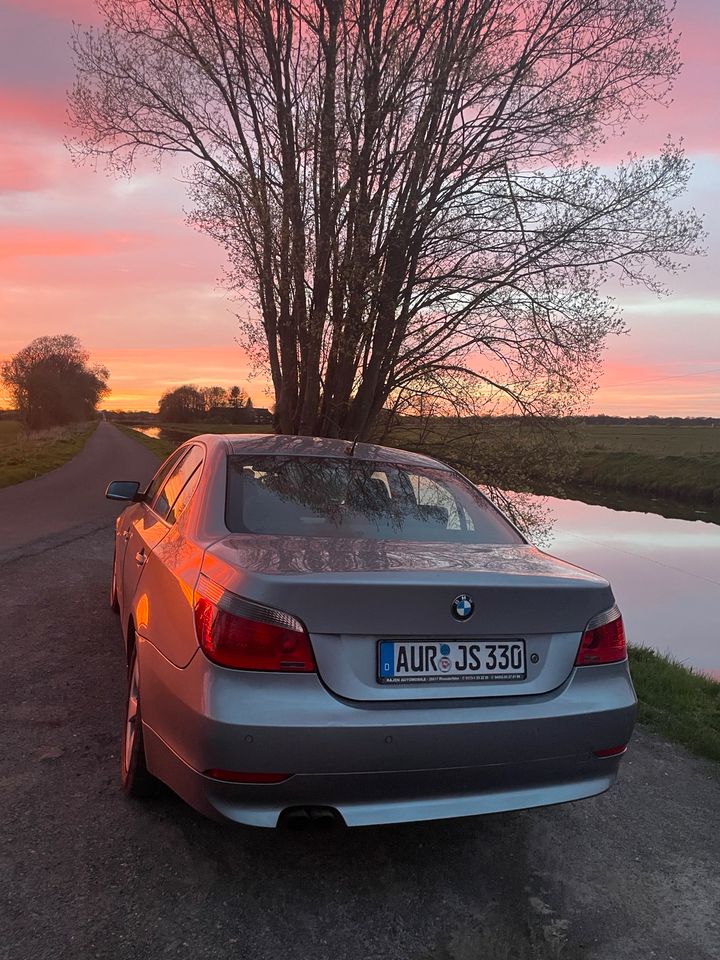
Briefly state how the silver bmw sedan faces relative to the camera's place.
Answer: facing away from the viewer and to the left of the viewer

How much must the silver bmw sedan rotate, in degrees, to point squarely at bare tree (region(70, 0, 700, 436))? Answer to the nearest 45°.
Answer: approximately 45° to its right
